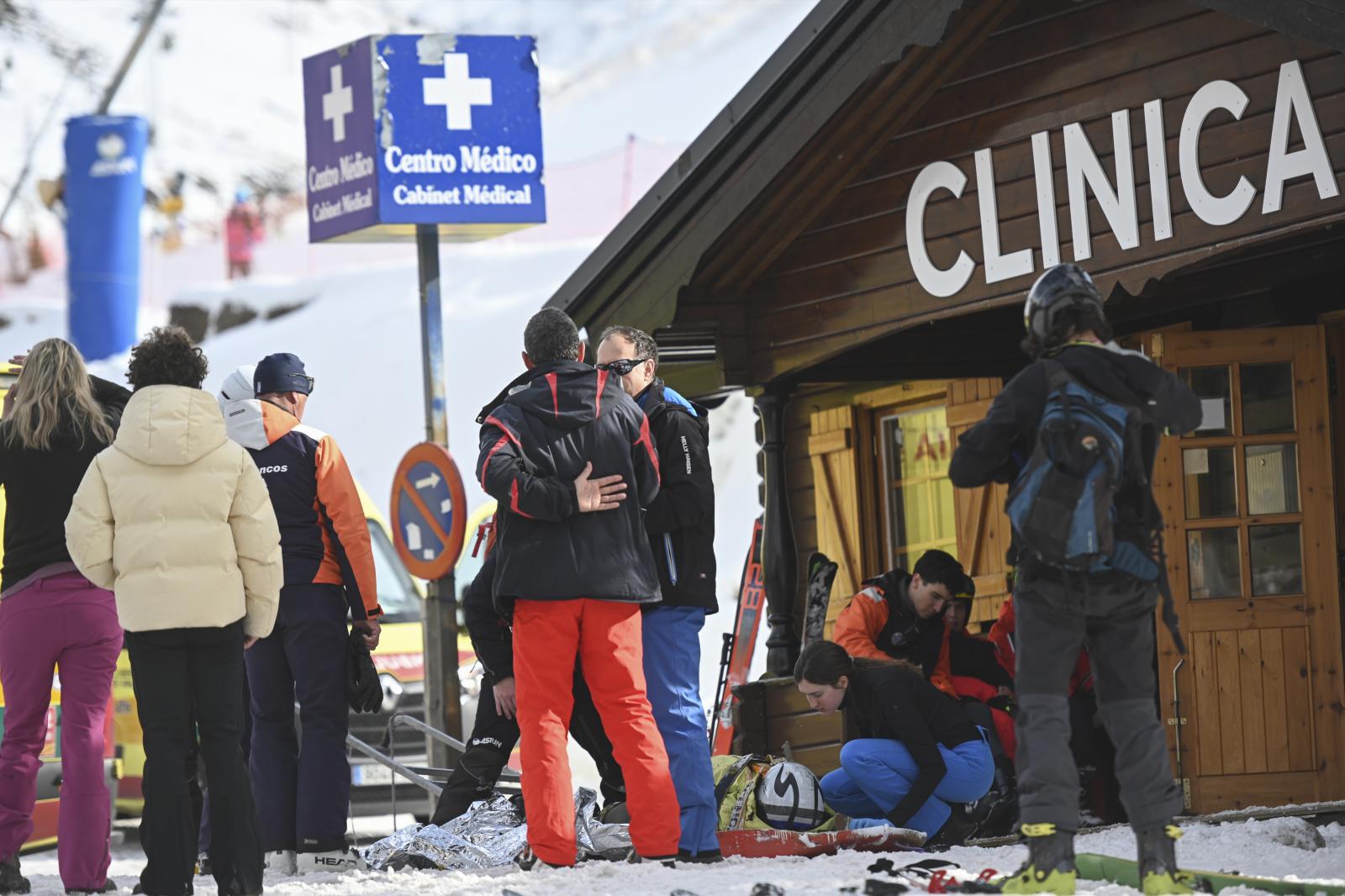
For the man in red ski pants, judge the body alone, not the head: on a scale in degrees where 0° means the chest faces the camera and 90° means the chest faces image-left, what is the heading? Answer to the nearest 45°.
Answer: approximately 180°

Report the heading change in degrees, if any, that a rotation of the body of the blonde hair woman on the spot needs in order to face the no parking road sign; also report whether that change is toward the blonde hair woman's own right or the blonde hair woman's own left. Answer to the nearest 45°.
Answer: approximately 45° to the blonde hair woman's own right

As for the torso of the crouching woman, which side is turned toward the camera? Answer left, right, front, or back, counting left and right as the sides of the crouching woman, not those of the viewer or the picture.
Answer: left

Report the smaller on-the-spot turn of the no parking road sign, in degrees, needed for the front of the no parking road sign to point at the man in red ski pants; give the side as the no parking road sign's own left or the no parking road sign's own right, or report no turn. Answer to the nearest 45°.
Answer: approximately 45° to the no parking road sign's own left

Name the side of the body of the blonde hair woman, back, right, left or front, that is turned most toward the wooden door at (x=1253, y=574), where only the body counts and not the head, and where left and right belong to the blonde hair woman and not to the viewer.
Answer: right

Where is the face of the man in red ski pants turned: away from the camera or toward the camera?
away from the camera

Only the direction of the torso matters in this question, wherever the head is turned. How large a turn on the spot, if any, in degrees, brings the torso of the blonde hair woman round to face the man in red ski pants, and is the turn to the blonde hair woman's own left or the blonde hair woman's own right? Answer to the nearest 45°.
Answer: approximately 90° to the blonde hair woman's own right

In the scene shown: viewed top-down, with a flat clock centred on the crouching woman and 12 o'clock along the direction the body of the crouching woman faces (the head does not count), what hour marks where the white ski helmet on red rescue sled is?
The white ski helmet on red rescue sled is roughly at 11 o'clock from the crouching woman.

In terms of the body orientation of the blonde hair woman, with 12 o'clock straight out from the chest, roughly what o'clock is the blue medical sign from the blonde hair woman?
The blue medical sign is roughly at 1 o'clock from the blonde hair woman.

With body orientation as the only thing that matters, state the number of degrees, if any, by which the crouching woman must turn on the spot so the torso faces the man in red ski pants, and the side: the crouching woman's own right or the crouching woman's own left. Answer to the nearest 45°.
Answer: approximately 45° to the crouching woman's own left

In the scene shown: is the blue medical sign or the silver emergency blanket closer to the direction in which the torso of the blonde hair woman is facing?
the blue medical sign

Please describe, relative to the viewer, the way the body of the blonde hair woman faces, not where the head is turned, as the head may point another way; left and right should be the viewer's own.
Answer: facing away from the viewer
